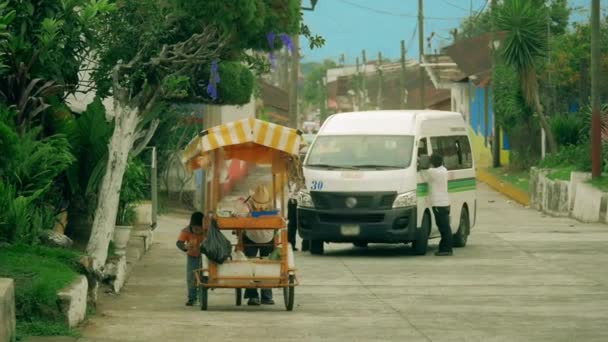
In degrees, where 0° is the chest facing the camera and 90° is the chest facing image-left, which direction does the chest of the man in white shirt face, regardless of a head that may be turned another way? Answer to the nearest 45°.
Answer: approximately 135°

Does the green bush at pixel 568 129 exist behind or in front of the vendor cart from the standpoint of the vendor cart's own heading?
behind

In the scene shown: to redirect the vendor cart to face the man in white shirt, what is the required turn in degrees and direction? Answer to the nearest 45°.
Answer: approximately 135° to its left

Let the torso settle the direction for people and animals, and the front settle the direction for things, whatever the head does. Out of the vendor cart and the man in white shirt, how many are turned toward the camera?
1

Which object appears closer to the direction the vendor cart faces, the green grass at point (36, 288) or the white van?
the green grass

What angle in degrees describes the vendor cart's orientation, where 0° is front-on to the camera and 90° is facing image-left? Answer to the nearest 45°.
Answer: approximately 0°
